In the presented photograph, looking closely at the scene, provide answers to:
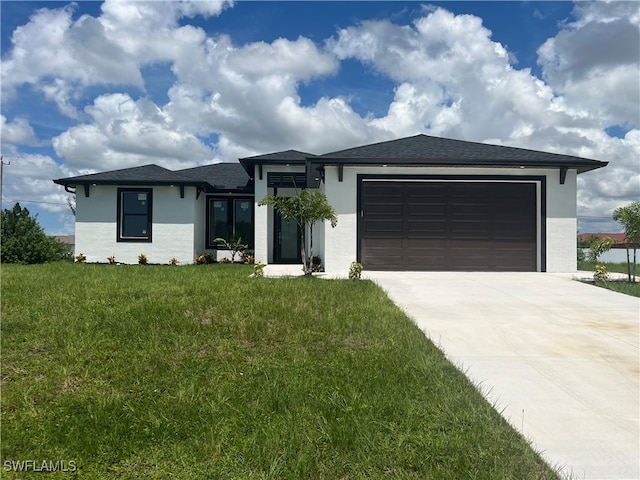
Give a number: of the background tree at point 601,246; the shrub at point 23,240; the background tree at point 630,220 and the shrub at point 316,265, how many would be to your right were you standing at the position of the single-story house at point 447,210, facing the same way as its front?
2

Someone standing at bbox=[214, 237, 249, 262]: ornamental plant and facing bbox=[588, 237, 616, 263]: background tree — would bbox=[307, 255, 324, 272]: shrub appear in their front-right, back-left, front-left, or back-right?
front-right

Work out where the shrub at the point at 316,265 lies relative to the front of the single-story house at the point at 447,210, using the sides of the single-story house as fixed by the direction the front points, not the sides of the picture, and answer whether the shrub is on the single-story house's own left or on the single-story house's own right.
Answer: on the single-story house's own right

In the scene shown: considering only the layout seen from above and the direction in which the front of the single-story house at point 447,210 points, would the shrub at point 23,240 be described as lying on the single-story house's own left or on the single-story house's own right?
on the single-story house's own right

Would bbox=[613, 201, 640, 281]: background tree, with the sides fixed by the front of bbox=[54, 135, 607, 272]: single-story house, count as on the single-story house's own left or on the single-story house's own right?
on the single-story house's own left

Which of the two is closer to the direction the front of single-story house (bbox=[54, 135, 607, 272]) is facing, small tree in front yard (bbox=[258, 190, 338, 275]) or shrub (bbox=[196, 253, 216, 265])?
the small tree in front yard

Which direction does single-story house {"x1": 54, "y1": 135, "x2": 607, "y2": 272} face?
toward the camera

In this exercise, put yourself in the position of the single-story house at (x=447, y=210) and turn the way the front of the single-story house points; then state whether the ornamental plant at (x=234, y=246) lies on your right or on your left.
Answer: on your right

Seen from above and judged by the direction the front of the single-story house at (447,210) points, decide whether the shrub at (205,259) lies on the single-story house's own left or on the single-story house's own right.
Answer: on the single-story house's own right
